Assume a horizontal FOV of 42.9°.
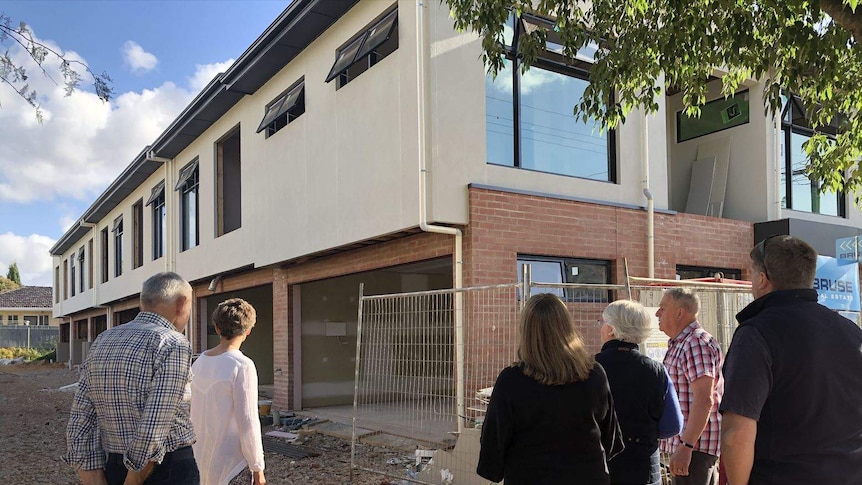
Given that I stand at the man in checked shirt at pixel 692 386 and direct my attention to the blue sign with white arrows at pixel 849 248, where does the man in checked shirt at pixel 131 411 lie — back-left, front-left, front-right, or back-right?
back-left

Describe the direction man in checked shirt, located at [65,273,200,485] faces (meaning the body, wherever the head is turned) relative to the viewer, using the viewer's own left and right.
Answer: facing away from the viewer and to the right of the viewer

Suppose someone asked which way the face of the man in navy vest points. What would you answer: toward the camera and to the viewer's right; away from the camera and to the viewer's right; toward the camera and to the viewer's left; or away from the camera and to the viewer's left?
away from the camera and to the viewer's left

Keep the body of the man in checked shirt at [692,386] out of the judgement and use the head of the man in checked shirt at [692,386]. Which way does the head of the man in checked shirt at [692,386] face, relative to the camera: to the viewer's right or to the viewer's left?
to the viewer's left

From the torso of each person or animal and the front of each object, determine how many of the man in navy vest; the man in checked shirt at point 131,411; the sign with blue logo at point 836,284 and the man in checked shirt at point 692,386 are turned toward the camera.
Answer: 1

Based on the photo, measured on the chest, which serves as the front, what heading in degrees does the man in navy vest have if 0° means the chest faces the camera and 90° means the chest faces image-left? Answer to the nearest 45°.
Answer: approximately 135°

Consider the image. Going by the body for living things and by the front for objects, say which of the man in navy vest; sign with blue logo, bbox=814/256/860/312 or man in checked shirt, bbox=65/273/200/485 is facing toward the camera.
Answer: the sign with blue logo

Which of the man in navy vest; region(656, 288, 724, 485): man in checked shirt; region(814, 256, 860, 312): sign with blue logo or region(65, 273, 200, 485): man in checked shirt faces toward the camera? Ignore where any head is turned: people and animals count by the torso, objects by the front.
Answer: the sign with blue logo

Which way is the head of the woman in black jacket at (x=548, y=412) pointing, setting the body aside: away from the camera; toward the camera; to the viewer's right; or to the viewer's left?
away from the camera

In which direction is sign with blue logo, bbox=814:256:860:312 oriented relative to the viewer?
toward the camera

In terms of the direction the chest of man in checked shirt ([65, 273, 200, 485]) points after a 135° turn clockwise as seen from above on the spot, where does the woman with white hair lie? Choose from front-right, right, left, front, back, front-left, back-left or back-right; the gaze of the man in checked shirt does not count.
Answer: left

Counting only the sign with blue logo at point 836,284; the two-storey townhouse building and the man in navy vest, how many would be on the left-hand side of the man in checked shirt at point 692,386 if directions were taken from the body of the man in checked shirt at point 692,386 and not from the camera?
1

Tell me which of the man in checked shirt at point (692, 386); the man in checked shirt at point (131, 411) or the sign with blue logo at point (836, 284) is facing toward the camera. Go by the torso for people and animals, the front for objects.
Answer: the sign with blue logo

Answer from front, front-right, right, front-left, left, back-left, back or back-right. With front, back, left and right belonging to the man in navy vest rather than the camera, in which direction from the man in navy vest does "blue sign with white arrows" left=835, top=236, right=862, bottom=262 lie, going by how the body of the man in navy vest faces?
front-right

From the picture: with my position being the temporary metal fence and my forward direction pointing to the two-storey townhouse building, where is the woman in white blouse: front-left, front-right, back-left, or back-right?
back-left

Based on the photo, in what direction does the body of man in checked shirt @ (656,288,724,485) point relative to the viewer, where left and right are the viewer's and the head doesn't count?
facing to the left of the viewer

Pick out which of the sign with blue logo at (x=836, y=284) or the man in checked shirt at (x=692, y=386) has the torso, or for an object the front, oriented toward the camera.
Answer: the sign with blue logo

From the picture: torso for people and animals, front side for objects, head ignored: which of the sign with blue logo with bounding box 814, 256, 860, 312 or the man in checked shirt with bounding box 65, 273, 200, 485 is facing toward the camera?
the sign with blue logo
